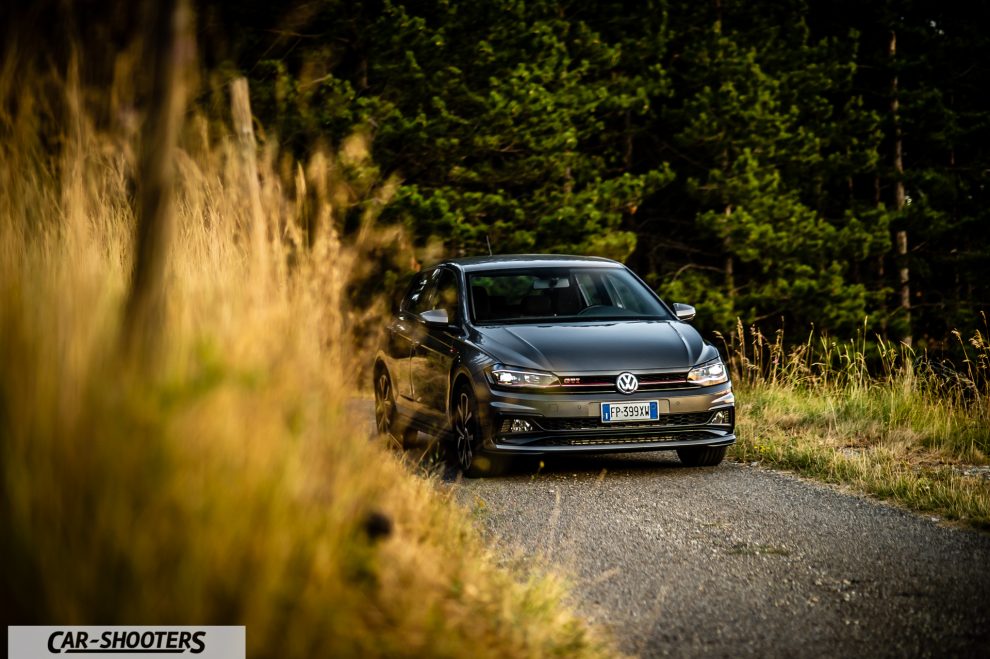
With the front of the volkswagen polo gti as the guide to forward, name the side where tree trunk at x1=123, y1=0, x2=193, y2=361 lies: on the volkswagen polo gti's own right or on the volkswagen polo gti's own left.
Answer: on the volkswagen polo gti's own right

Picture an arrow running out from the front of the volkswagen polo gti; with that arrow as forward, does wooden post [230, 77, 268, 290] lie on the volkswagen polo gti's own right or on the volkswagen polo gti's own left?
on the volkswagen polo gti's own right

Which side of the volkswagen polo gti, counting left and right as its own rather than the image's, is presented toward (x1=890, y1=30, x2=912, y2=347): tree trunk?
left
